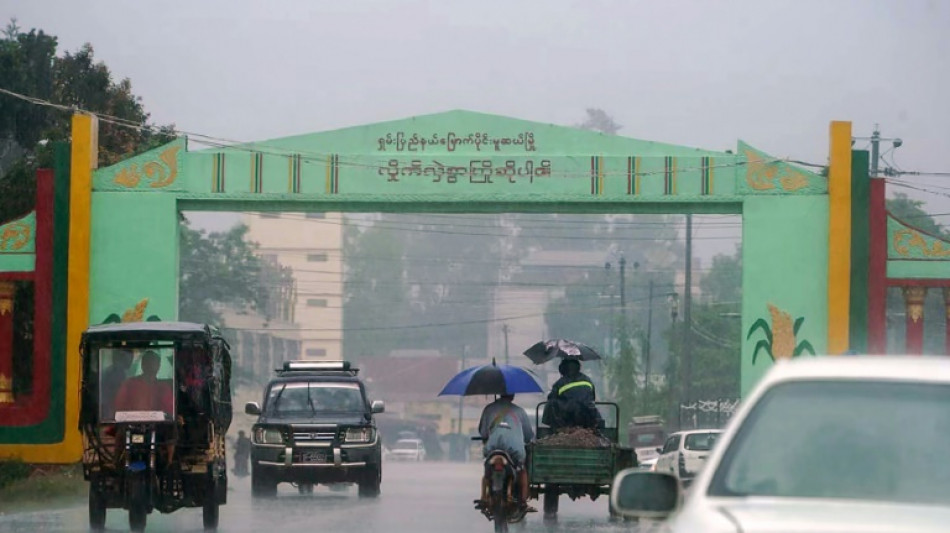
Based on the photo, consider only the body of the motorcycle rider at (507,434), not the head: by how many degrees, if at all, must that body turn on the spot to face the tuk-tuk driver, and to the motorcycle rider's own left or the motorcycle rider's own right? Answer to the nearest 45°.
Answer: approximately 90° to the motorcycle rider's own left

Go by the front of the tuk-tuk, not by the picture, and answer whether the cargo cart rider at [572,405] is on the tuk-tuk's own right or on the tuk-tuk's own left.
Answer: on the tuk-tuk's own left

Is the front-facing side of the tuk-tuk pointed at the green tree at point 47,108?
no

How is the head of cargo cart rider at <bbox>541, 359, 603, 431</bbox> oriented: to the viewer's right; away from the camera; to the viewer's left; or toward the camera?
away from the camera

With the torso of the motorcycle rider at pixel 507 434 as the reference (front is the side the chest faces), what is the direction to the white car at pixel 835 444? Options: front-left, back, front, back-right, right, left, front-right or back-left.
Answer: back

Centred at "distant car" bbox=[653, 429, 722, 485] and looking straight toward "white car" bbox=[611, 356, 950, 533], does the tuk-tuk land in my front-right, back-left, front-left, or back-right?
front-right

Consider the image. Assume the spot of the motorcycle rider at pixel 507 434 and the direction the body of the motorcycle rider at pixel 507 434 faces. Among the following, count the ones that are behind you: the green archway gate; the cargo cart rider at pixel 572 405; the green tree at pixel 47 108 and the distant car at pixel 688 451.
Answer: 0

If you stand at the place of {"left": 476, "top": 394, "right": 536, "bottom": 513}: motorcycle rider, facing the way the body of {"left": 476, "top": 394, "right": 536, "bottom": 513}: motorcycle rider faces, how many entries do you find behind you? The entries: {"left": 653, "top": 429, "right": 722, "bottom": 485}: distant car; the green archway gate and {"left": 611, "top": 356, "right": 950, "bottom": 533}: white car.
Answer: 1

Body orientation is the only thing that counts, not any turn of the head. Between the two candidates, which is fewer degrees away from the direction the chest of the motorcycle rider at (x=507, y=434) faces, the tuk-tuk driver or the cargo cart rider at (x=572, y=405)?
the cargo cart rider

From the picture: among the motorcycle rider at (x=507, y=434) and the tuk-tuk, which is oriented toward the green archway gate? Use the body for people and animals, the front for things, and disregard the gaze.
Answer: the motorcycle rider

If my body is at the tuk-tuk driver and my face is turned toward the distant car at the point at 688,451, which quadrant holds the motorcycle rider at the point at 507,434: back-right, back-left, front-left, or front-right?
front-right

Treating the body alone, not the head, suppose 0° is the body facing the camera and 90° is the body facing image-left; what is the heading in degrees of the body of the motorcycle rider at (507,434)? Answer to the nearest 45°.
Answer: approximately 180°

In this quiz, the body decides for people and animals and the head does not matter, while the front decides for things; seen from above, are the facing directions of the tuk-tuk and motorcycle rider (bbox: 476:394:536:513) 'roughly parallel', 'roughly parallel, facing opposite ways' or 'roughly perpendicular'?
roughly parallel, facing opposite ways

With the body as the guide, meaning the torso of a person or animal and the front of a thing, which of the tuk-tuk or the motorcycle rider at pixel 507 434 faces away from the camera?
the motorcycle rider

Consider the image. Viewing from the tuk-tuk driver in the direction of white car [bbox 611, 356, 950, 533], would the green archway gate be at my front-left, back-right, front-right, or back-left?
back-left

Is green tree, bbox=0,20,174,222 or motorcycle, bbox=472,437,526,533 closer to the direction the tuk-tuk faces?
the motorcycle

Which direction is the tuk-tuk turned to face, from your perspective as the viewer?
facing the viewer
